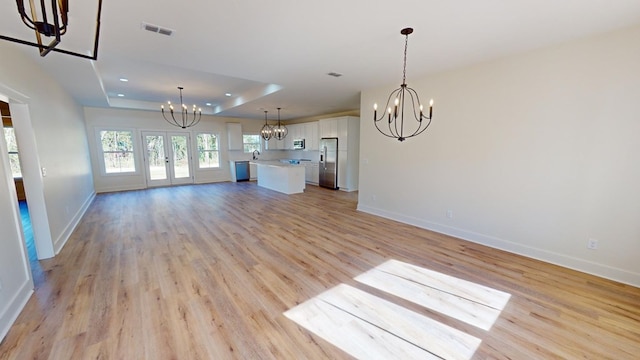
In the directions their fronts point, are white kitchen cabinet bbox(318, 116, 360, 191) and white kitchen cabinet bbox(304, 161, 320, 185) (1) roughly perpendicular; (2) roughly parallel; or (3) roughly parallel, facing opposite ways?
roughly parallel

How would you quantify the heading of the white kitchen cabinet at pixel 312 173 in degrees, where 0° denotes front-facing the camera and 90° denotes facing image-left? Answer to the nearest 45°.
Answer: approximately 45°

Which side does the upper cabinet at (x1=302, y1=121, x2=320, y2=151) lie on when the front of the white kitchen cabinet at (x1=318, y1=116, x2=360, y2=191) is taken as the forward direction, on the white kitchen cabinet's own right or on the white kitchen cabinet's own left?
on the white kitchen cabinet's own right

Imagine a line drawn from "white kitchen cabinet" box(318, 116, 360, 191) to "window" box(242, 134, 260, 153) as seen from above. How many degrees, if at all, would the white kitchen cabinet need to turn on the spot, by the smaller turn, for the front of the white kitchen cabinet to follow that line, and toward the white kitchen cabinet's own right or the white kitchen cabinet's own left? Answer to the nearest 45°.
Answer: approximately 90° to the white kitchen cabinet's own right

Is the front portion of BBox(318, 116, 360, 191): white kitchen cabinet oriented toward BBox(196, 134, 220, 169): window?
no

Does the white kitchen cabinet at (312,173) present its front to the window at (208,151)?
no

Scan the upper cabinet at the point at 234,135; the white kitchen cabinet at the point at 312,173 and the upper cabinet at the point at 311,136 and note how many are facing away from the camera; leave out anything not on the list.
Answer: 0

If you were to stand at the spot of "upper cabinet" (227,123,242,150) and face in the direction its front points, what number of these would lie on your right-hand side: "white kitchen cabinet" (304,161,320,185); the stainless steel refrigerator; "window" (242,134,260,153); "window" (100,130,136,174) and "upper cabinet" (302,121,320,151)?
1

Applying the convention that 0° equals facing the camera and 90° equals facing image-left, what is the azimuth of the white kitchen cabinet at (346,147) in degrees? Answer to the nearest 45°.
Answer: approximately 45°

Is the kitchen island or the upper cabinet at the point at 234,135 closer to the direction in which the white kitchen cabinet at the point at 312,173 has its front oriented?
the kitchen island

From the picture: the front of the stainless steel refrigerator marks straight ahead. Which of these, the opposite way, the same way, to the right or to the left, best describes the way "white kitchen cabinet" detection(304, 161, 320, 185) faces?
the same way

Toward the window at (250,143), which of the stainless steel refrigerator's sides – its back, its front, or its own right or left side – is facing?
right

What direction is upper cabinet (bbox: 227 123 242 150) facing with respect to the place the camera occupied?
facing the viewer

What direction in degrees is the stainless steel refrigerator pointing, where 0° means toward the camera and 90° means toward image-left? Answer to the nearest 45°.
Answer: approximately 45°

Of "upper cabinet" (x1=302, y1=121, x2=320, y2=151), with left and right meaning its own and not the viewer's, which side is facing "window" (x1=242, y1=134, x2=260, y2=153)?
right

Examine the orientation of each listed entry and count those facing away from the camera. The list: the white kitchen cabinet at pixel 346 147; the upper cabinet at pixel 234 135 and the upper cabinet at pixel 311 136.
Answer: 0

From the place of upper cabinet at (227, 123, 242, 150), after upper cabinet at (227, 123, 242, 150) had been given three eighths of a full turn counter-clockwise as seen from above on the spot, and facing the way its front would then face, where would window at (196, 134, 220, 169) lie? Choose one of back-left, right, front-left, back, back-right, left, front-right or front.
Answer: back-left

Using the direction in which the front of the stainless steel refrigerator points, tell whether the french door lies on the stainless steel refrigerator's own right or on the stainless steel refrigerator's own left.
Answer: on the stainless steel refrigerator's own right

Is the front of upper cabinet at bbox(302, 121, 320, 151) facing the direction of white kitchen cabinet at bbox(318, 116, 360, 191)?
no
